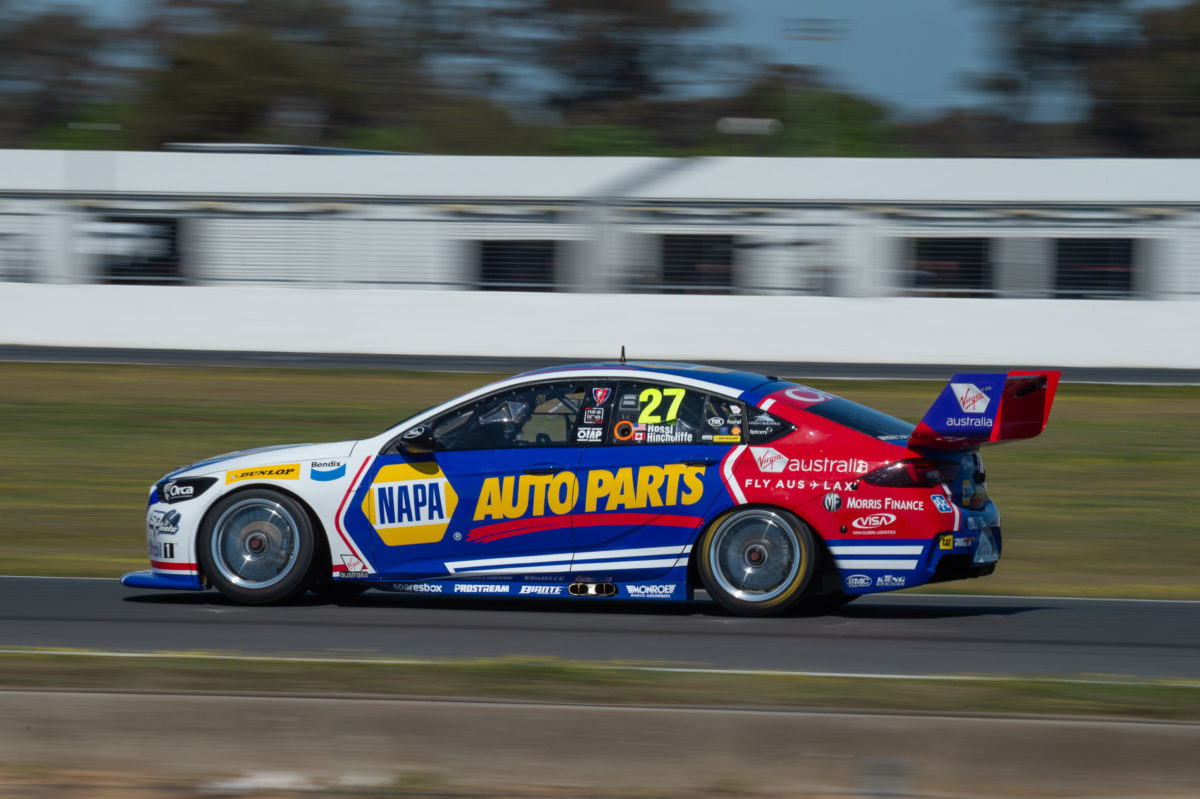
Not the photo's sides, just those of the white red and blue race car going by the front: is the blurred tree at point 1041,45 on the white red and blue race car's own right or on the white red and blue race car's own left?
on the white red and blue race car's own right

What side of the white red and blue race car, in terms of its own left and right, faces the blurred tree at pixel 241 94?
right

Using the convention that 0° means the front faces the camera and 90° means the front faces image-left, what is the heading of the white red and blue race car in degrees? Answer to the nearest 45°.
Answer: approximately 90°

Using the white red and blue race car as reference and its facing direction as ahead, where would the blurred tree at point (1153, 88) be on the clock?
The blurred tree is roughly at 4 o'clock from the white red and blue race car.
